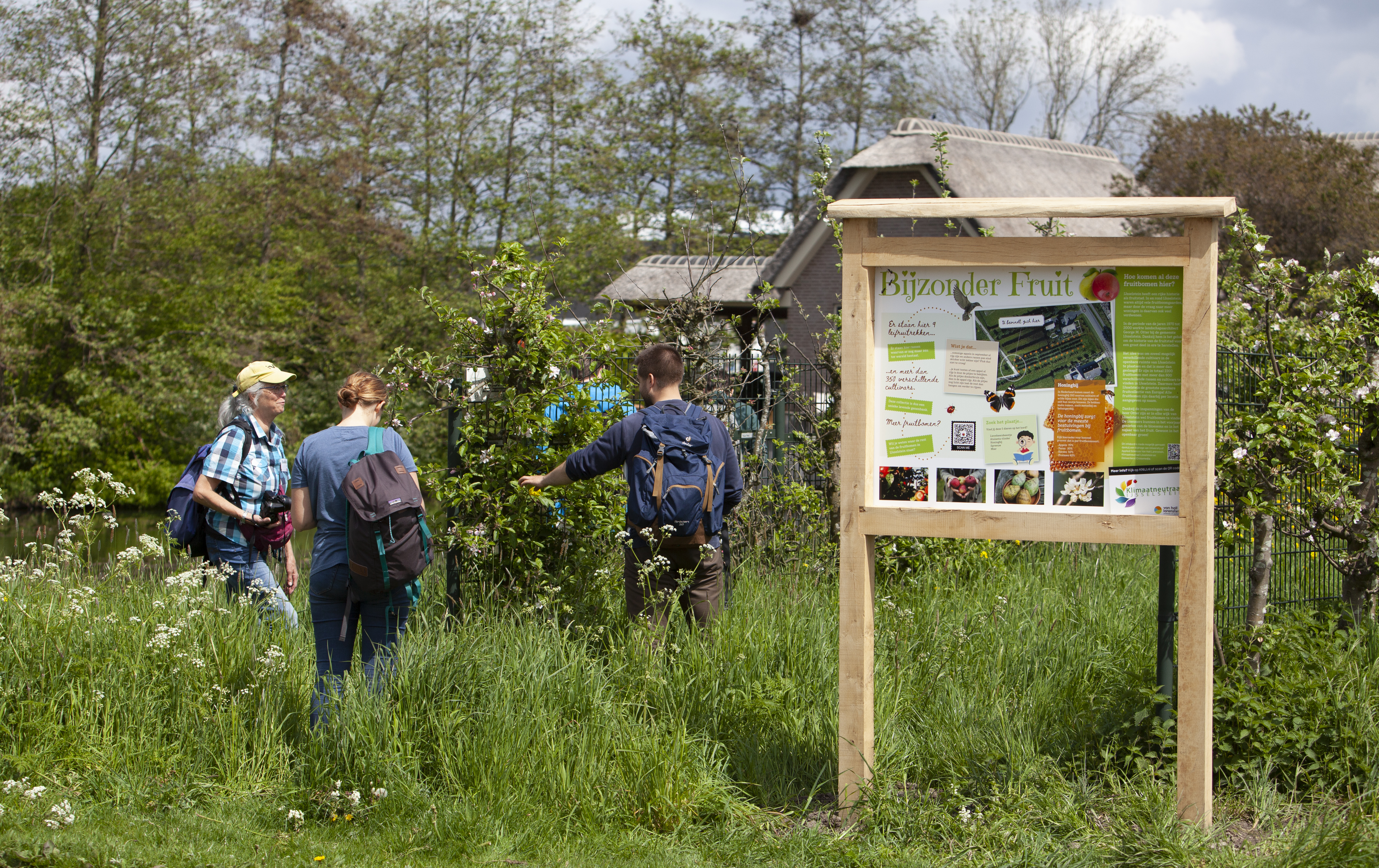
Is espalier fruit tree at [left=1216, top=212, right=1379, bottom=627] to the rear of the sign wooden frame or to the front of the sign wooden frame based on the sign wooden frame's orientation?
to the rear

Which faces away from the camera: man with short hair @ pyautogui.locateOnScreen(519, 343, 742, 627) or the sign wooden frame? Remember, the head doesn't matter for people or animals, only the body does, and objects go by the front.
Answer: the man with short hair

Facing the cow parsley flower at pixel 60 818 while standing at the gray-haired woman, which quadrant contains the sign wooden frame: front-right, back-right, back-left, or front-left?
front-left

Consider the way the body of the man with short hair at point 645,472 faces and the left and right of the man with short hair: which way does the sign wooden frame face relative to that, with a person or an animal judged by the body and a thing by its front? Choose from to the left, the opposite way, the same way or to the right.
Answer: the opposite way

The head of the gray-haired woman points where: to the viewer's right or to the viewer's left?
to the viewer's right

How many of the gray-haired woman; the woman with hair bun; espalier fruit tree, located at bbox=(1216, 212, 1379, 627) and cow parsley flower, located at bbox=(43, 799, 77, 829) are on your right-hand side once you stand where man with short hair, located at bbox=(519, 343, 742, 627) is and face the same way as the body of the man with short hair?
1

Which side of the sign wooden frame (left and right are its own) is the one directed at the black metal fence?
back

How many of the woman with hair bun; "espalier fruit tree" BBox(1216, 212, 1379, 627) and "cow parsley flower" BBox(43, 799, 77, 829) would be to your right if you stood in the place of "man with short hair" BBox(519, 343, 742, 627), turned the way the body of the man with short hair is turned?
1

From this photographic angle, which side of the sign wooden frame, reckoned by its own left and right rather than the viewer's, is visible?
front

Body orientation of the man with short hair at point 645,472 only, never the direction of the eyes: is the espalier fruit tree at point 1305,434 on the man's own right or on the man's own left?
on the man's own right

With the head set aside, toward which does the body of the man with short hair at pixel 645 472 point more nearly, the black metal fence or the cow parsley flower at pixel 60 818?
the black metal fence

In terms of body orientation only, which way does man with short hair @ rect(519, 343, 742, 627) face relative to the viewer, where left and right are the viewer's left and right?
facing away from the viewer

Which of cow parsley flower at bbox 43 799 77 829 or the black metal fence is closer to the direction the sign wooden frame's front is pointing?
the cow parsley flower

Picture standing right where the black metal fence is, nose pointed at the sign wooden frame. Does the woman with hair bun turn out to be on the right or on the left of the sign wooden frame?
right

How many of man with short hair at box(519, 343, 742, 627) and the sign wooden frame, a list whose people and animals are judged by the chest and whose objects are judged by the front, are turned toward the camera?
1
